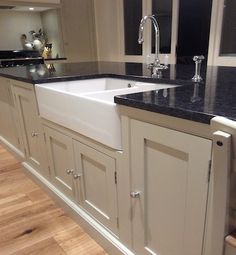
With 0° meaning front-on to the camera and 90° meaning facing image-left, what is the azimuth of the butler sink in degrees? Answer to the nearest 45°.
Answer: approximately 45°
